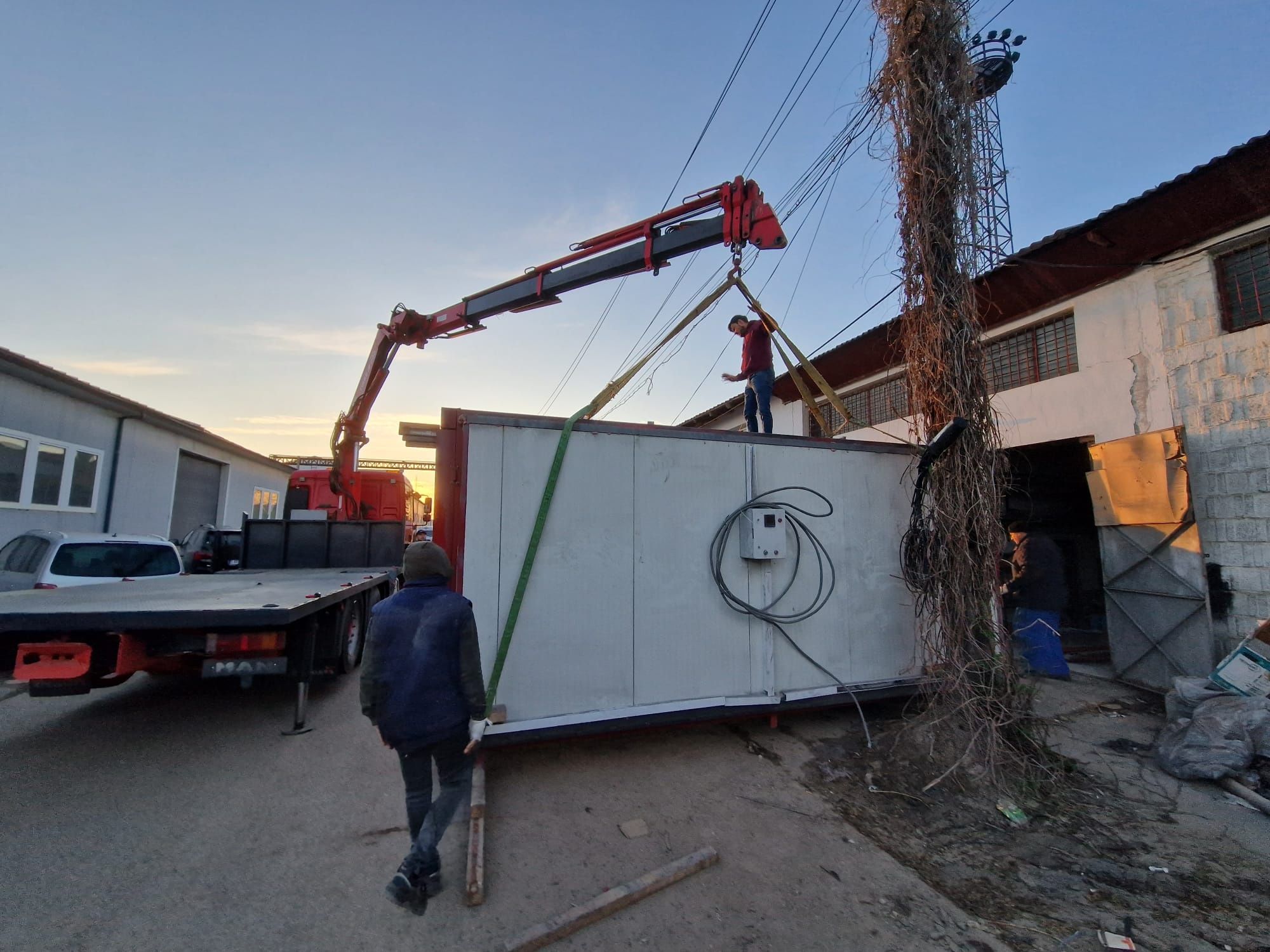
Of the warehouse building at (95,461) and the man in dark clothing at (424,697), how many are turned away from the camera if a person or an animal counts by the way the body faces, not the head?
1

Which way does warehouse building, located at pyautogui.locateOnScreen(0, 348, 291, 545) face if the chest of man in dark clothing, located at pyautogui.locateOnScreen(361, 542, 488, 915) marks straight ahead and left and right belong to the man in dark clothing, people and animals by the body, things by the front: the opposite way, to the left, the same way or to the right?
to the right

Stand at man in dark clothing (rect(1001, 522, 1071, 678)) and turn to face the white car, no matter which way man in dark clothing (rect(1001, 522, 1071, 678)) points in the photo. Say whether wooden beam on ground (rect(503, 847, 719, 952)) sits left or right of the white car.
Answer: left

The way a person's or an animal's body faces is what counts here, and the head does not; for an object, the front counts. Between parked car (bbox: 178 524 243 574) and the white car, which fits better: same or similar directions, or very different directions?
same or similar directions

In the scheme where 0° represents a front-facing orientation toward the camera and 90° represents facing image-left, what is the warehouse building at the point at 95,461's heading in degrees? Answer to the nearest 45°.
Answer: approximately 315°

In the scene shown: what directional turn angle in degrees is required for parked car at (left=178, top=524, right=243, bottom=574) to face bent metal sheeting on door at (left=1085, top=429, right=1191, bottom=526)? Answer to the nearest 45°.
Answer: approximately 180°

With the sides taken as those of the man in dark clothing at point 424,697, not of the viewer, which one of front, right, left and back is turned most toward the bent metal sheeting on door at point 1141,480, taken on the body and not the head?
right

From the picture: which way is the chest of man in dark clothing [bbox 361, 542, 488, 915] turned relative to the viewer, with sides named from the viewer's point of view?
facing away from the viewer

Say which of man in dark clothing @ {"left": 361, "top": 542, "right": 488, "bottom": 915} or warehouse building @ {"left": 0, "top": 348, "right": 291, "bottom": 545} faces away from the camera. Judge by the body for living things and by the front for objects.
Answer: the man in dark clothing

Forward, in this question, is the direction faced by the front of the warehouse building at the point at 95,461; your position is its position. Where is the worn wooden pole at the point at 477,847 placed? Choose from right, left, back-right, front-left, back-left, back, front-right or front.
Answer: front-right

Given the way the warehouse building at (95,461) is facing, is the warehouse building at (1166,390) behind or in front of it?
in front

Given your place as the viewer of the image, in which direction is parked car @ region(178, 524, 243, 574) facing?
facing away from the viewer and to the left of the viewer

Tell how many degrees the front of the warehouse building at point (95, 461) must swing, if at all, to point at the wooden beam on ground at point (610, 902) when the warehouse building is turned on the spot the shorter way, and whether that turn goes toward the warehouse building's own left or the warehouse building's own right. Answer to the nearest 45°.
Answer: approximately 45° to the warehouse building's own right

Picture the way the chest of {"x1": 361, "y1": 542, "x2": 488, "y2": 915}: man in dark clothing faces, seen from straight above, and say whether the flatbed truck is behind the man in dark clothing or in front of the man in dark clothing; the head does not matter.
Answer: in front

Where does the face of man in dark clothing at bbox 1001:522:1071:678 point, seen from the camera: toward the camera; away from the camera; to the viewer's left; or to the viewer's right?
to the viewer's left
